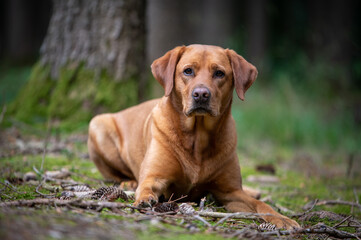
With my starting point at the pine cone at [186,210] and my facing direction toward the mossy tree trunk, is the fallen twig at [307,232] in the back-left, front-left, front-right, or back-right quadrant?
back-right

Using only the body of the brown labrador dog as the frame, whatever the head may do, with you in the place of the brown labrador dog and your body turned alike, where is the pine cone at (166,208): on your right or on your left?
on your right

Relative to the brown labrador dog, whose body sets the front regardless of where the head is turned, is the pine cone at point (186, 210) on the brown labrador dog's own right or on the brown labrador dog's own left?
on the brown labrador dog's own right

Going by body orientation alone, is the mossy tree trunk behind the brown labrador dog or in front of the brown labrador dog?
behind

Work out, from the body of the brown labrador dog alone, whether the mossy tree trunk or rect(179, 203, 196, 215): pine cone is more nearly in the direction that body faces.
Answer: the pine cone

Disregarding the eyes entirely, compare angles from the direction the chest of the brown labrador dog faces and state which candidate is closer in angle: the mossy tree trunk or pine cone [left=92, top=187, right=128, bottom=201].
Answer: the pine cone

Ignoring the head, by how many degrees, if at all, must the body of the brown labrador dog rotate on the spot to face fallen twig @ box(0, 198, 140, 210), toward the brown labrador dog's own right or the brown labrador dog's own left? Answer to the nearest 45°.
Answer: approximately 90° to the brown labrador dog's own right

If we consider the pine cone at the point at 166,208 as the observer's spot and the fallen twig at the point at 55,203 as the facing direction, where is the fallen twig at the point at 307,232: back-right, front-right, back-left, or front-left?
back-left

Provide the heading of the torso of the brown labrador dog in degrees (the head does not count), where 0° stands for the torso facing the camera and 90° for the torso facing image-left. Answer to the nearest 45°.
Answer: approximately 315°

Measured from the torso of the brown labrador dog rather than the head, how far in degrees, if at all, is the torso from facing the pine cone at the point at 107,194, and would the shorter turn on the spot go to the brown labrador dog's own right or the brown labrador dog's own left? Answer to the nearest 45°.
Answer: approximately 90° to the brown labrador dog's own right
